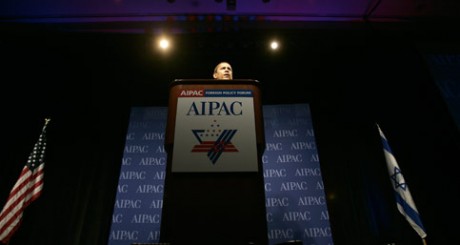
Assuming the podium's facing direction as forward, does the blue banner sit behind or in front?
behind

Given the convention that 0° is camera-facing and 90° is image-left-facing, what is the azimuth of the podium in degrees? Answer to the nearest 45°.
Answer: approximately 0°

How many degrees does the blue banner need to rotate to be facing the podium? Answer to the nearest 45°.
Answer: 0° — it already faces it

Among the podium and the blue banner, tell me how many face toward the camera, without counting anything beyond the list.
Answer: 2

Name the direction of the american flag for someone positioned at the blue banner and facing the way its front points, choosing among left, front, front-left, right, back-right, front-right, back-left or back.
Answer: right

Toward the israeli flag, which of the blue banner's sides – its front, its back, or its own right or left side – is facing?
left

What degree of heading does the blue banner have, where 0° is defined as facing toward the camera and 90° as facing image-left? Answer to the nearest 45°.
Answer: approximately 0°

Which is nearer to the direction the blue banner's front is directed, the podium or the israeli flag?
the podium

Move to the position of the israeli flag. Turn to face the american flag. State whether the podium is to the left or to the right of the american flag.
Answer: left

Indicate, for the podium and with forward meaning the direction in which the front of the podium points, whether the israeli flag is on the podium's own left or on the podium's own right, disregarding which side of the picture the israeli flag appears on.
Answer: on the podium's own left
